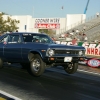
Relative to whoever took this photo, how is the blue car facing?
facing the viewer and to the right of the viewer
